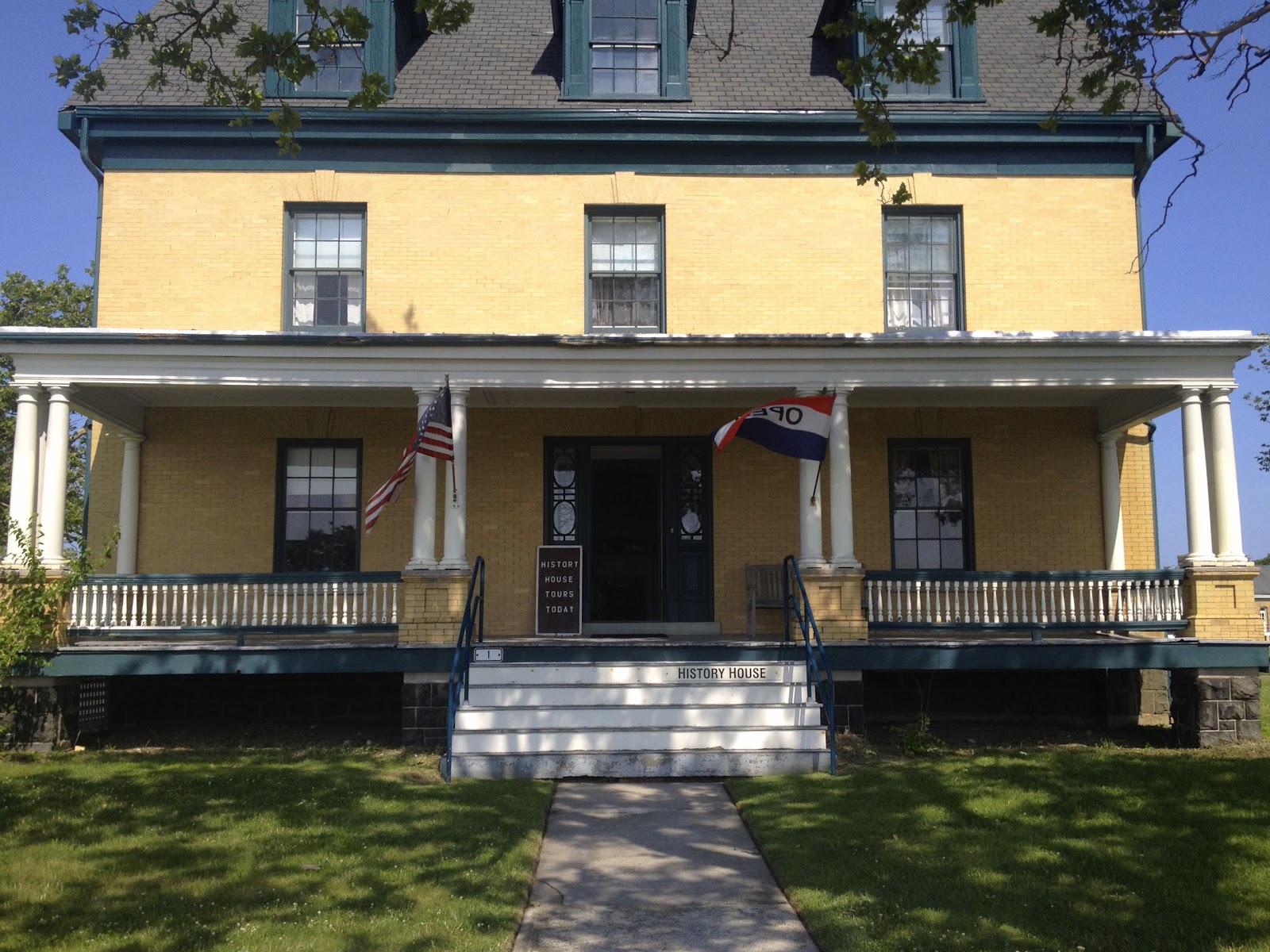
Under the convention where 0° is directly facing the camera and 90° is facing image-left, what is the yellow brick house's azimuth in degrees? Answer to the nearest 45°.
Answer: approximately 0°
